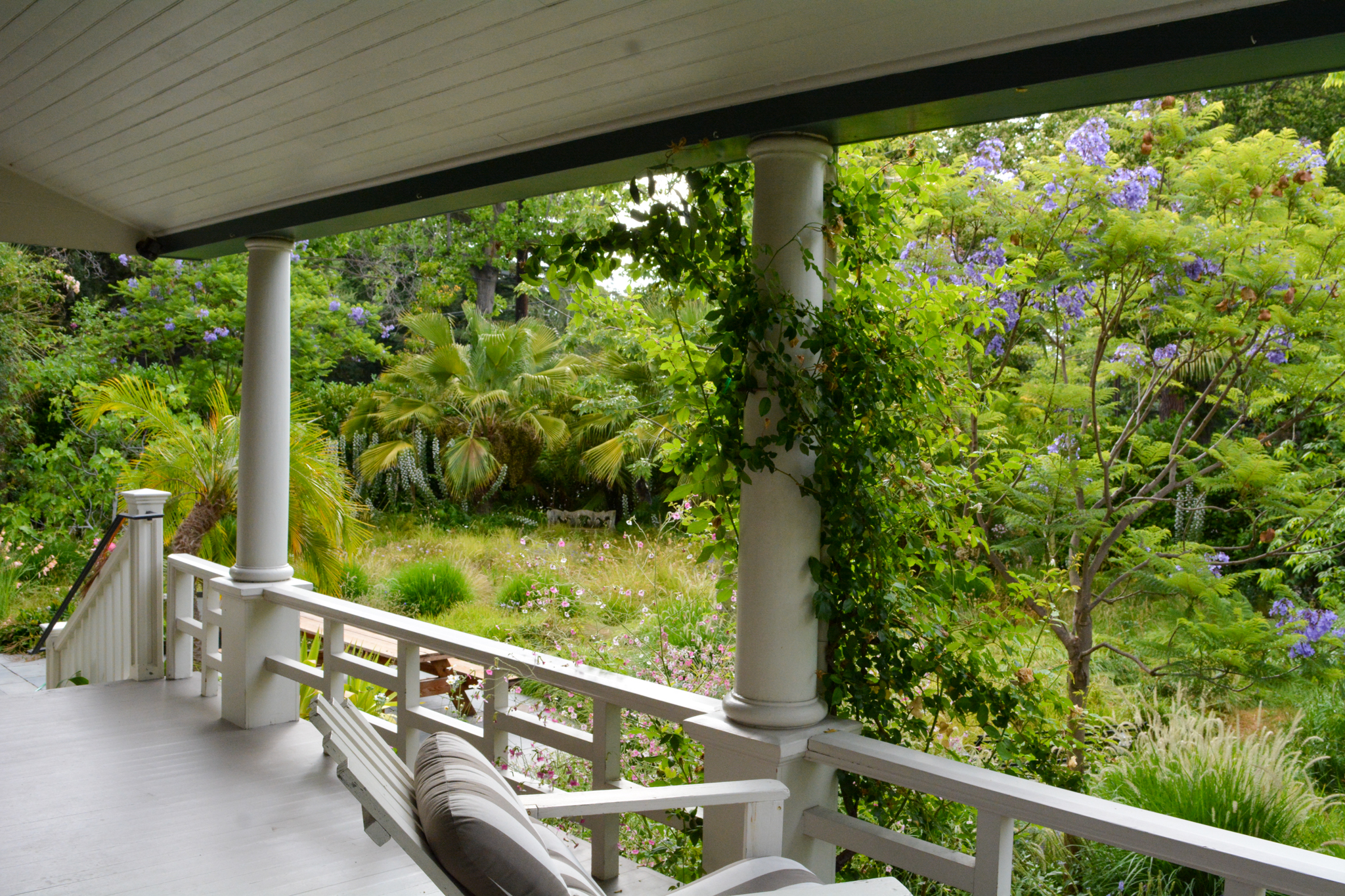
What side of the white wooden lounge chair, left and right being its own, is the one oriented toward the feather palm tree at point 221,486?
left

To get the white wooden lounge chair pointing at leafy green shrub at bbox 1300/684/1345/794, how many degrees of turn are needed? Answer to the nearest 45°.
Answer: approximately 45° to its left

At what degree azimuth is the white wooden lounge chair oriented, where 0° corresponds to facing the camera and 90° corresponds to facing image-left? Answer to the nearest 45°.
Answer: approximately 270°

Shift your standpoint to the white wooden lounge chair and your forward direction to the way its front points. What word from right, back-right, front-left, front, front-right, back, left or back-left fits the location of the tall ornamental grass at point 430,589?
left

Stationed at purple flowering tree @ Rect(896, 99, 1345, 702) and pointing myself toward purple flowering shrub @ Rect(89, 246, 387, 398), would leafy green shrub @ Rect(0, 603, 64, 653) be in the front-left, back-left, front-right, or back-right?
front-left

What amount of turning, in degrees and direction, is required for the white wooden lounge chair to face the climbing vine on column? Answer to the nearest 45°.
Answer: approximately 45° to its left

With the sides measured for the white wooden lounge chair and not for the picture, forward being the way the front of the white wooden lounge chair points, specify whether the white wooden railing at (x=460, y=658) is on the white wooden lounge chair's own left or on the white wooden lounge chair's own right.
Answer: on the white wooden lounge chair's own left

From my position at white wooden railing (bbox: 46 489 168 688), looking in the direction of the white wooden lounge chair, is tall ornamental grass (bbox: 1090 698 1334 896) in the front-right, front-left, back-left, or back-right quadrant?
front-left

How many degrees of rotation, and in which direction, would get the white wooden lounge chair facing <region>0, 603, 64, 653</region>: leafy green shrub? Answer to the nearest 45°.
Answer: approximately 135° to its left

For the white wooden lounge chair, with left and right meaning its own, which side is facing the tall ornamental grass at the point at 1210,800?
front

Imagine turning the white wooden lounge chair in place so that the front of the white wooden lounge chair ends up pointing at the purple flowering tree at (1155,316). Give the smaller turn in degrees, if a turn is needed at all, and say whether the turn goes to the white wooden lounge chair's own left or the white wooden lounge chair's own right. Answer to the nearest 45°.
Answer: approximately 45° to the white wooden lounge chair's own left

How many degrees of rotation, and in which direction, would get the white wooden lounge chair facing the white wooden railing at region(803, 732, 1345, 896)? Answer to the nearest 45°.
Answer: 0° — it already faces it

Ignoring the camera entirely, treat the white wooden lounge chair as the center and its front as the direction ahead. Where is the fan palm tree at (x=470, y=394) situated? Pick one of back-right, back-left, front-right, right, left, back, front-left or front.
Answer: left

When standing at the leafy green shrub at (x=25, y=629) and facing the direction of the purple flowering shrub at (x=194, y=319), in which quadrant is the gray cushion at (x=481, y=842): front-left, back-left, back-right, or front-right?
back-right
